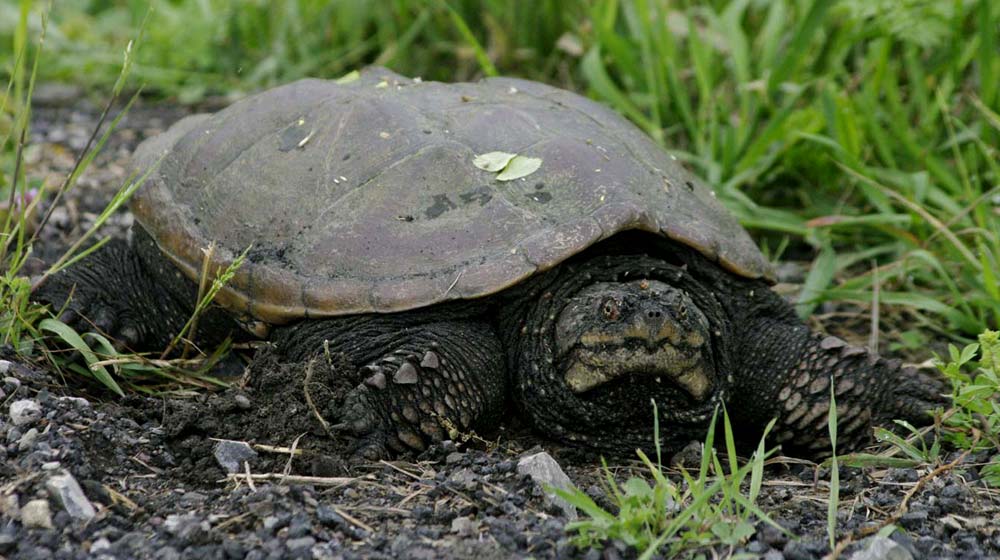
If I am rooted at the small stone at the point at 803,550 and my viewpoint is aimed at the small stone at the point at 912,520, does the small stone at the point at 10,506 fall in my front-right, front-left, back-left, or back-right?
back-left

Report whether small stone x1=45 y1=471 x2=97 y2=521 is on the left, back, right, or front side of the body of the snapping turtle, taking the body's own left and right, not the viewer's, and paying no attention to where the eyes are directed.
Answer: right

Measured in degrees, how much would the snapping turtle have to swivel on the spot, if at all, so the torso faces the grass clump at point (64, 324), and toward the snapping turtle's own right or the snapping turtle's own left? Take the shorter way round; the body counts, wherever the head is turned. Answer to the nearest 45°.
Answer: approximately 135° to the snapping turtle's own right

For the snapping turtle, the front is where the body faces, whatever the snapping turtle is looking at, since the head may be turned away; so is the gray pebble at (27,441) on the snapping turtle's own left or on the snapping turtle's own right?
on the snapping turtle's own right

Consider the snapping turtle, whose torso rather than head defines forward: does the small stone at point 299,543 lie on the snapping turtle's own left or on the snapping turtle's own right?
on the snapping turtle's own right

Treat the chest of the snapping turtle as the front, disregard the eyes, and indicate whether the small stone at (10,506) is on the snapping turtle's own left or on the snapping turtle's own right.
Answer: on the snapping turtle's own right

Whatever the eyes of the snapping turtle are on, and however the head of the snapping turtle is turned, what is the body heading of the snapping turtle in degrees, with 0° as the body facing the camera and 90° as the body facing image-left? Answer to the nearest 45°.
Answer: approximately 315°

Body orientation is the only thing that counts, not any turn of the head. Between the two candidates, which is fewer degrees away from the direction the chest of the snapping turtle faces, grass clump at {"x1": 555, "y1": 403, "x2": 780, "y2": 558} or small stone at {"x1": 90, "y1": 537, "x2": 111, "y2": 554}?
the grass clump

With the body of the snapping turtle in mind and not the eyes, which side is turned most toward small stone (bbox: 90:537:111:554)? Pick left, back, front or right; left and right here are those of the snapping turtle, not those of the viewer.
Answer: right
